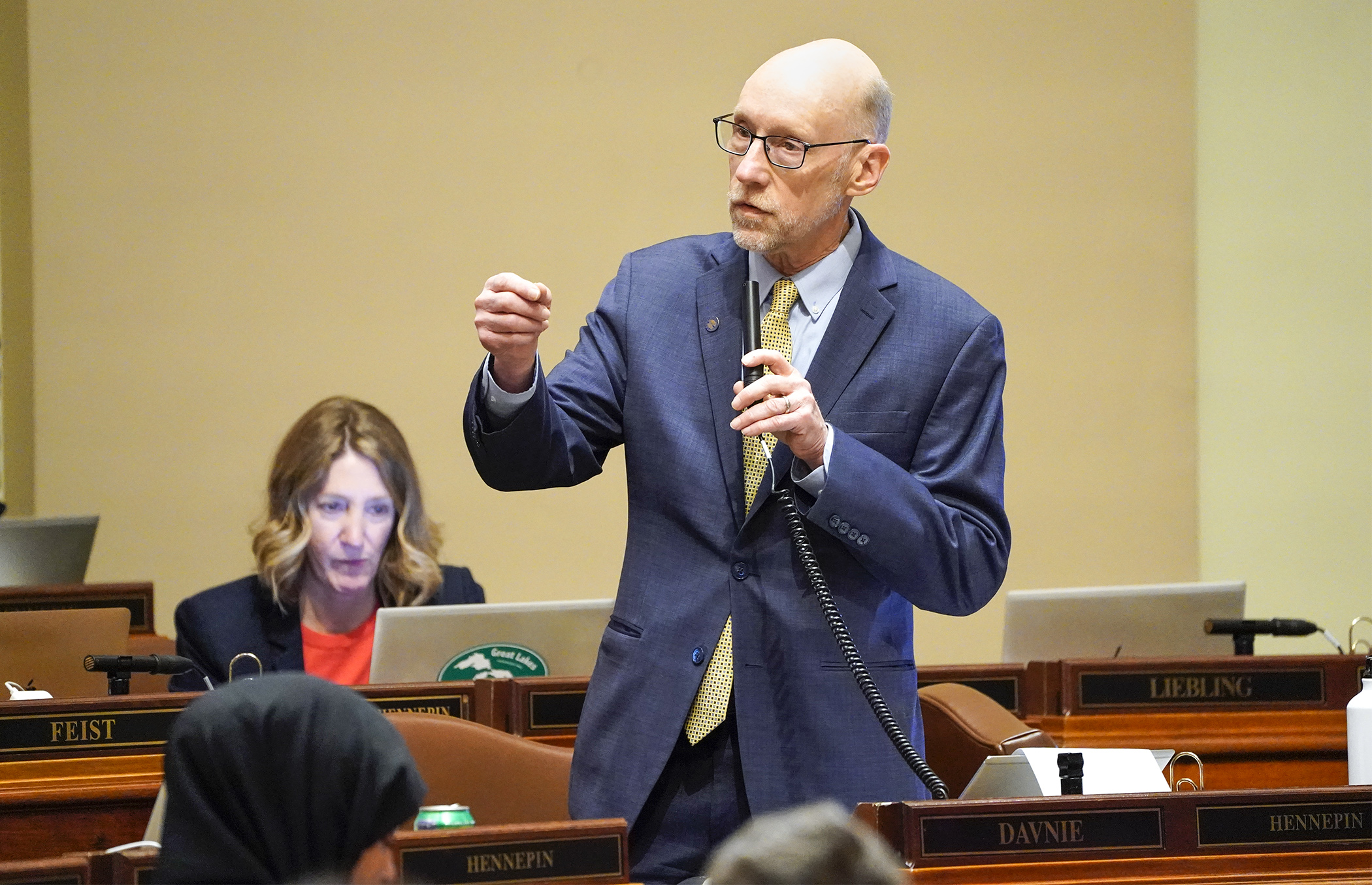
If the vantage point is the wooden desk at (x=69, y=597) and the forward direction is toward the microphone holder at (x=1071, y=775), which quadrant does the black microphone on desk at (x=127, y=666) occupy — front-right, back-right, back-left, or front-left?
front-right

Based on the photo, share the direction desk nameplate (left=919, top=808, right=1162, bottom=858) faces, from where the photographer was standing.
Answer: facing the viewer

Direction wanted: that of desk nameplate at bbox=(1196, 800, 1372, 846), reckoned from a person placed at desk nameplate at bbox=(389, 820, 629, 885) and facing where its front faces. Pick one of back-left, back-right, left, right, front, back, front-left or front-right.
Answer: left

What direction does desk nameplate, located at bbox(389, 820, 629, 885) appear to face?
toward the camera

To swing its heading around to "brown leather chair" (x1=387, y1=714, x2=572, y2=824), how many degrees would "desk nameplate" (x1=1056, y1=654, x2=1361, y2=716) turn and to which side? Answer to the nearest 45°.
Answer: approximately 45° to its right

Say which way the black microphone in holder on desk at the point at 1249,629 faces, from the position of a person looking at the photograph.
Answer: facing to the left of the viewer

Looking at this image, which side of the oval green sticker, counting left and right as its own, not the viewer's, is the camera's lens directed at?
front

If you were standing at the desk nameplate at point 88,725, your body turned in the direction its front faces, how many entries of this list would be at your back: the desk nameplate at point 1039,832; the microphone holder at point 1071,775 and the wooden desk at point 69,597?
1

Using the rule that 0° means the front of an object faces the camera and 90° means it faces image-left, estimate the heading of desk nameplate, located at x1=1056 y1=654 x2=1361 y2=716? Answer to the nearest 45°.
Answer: approximately 0°

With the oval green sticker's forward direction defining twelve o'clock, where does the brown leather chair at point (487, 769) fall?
The brown leather chair is roughly at 12 o'clock from the oval green sticker.

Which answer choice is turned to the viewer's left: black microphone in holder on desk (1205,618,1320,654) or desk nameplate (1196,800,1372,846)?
the black microphone in holder on desk

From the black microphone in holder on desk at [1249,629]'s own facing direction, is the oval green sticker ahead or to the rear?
ahead

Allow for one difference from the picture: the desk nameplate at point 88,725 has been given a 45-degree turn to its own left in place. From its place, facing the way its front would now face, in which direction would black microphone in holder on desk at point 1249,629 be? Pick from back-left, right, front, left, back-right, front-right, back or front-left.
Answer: front-left

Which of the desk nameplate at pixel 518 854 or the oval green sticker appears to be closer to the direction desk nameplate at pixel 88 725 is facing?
the desk nameplate

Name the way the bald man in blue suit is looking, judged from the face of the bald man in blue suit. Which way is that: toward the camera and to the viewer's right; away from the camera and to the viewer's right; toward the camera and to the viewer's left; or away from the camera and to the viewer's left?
toward the camera and to the viewer's left

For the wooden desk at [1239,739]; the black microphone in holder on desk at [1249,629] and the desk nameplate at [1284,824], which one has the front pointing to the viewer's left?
the black microphone in holder on desk

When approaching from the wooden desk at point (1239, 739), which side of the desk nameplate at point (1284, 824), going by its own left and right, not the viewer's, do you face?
back
